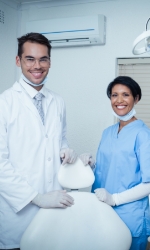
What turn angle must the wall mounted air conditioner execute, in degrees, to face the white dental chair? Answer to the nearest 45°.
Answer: approximately 45° to its left

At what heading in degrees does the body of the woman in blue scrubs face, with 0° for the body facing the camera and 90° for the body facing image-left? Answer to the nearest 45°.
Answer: approximately 45°

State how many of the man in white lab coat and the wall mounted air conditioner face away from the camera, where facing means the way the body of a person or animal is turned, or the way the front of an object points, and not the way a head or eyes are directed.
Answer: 0

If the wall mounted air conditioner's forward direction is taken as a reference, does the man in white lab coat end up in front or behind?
in front

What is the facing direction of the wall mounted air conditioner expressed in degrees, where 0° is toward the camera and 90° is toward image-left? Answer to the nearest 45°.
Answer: approximately 45°

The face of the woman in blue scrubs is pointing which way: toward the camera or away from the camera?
toward the camera

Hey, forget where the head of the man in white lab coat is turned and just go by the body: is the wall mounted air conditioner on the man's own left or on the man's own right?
on the man's own left
